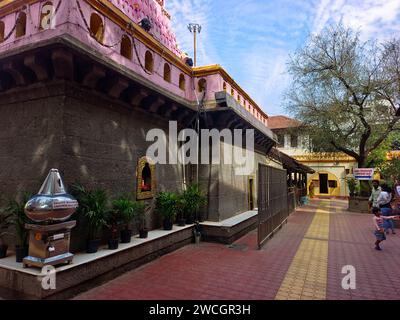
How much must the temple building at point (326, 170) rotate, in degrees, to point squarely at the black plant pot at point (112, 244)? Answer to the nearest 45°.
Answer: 0° — it already faces it

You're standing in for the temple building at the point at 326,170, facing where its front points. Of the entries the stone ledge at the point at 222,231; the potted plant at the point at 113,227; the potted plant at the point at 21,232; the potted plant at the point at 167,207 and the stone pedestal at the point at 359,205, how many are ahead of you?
5

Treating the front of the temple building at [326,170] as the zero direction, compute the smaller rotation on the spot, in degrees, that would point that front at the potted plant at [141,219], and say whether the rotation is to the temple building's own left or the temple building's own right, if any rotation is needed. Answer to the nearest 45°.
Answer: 0° — it already faces it

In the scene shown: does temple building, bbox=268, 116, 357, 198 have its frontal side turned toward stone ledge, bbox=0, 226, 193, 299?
yes

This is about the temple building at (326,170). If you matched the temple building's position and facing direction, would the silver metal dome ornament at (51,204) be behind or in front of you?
in front

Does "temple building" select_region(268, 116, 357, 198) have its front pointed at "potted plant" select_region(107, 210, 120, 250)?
yes

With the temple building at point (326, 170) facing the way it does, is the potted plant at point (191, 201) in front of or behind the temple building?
in front

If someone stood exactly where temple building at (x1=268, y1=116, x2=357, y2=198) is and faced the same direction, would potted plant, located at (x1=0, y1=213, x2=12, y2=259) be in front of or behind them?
in front

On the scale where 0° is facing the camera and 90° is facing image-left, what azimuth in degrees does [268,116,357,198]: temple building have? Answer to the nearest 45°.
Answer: approximately 0°
